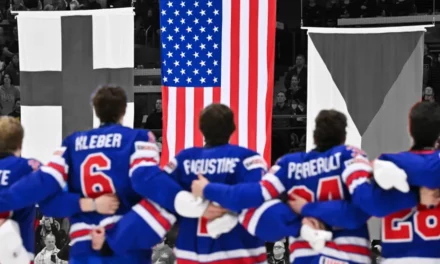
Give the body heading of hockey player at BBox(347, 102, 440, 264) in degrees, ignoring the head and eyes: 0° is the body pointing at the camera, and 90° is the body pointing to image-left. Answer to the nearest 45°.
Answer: approximately 180°

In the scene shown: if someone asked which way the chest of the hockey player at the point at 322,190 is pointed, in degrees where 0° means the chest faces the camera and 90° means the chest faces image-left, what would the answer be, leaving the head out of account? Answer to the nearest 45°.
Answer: approximately 180°

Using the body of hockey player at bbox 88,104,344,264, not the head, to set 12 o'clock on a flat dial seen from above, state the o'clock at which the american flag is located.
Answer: The american flag is roughly at 12 o'clock from the hockey player.

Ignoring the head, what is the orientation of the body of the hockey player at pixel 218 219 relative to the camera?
away from the camera

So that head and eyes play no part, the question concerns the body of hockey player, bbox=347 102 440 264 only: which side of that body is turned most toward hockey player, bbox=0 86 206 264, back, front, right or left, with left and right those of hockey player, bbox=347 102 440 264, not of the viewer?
left

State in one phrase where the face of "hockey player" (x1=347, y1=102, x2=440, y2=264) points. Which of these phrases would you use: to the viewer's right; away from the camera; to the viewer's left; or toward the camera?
away from the camera

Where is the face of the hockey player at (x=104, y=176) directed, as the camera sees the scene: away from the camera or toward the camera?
away from the camera

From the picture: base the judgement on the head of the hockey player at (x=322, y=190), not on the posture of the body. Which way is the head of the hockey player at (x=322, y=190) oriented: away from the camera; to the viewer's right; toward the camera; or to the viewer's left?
away from the camera
